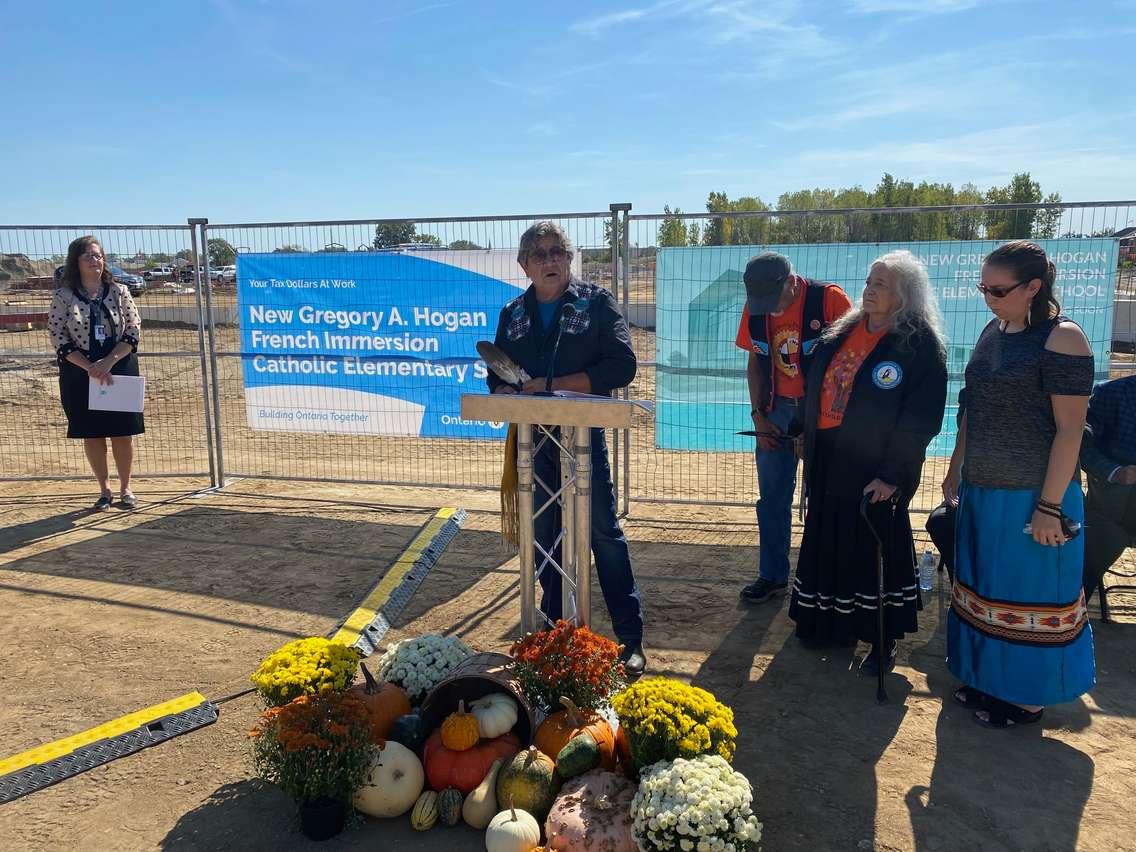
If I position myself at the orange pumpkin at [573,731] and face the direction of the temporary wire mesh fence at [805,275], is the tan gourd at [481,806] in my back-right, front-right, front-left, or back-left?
back-left

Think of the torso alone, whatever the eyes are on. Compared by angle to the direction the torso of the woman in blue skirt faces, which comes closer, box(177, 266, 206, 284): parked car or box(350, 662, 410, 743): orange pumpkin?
the orange pumpkin

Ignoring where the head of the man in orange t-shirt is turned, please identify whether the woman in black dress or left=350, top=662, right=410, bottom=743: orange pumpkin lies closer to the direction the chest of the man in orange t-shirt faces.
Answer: the orange pumpkin

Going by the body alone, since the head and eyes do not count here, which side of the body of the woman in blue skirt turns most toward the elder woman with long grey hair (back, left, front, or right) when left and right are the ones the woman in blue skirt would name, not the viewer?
right
